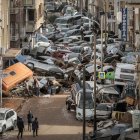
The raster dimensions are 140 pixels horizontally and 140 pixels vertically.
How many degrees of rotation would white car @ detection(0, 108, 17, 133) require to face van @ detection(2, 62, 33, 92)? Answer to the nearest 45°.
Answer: approximately 135° to its right

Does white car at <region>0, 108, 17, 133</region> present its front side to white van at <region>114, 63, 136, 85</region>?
no

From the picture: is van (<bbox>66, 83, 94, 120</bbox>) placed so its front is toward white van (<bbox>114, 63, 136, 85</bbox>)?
no

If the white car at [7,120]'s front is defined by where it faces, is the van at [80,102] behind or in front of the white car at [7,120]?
behind

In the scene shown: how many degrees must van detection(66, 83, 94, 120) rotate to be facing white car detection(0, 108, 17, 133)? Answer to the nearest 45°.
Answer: approximately 45° to its right

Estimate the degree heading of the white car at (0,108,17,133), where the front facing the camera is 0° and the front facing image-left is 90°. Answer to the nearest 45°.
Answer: approximately 45°

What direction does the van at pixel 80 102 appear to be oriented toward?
toward the camera

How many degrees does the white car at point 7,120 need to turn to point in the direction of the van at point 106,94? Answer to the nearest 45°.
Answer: approximately 180°

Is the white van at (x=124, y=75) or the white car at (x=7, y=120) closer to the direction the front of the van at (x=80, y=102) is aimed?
the white car

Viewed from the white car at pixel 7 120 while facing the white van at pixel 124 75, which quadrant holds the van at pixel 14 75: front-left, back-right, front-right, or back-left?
front-left

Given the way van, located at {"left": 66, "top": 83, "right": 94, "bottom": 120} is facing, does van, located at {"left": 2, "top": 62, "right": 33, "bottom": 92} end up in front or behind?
behind

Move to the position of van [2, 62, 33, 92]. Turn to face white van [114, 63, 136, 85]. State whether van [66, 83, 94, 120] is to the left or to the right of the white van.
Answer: right

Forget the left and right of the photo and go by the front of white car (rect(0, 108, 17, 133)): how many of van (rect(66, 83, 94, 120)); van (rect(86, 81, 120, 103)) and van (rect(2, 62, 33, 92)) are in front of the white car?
0
